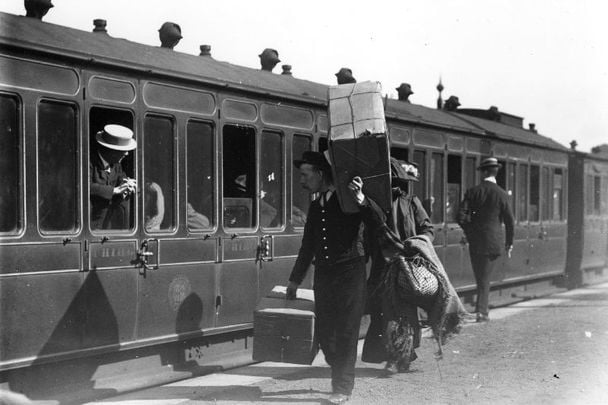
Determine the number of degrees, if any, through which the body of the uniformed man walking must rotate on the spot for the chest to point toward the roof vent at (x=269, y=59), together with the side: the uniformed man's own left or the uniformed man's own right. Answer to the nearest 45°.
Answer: approximately 135° to the uniformed man's own right

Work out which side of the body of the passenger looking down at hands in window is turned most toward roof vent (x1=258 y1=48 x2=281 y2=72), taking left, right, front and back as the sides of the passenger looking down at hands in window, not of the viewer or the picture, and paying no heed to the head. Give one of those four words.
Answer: left

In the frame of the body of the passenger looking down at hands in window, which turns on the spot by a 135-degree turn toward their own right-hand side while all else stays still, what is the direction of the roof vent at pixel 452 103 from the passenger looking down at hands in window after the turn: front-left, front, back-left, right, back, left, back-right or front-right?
back-right

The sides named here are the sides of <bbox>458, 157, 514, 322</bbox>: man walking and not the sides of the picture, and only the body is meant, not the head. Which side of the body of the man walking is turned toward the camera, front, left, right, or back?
back

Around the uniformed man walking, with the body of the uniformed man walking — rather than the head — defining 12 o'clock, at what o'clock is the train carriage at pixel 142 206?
The train carriage is roughly at 2 o'clock from the uniformed man walking.

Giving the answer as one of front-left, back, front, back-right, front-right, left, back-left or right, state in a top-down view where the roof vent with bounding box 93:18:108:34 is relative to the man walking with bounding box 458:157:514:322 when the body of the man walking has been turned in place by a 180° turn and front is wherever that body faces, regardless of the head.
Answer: front-right

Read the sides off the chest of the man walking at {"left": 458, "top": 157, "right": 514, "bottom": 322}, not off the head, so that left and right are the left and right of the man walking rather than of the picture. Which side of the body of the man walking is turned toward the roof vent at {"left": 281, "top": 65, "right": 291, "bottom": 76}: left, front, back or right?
left

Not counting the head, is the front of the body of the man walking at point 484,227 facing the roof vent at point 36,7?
no

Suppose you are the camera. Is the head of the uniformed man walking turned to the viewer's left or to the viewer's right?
to the viewer's left

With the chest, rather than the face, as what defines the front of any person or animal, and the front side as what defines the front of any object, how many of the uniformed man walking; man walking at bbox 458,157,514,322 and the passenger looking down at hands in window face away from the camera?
1

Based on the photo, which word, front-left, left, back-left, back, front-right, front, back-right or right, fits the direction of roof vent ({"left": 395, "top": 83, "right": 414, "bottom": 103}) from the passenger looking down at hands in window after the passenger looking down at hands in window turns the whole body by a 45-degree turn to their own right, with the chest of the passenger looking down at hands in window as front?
back-left

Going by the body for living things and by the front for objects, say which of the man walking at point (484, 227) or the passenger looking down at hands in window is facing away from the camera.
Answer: the man walking

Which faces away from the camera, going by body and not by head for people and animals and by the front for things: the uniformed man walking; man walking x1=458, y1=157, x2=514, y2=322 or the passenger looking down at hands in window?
the man walking

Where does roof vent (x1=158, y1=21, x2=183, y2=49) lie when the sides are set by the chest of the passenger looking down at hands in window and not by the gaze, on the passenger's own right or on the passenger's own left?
on the passenger's own left

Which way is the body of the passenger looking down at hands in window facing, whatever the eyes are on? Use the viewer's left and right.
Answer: facing the viewer and to the right of the viewer

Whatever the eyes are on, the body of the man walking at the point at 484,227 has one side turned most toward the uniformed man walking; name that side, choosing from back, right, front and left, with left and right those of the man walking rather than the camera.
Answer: back

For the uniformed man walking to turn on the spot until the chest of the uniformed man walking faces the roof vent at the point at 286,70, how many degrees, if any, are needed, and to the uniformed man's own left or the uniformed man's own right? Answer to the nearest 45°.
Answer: approximately 135° to the uniformed man's own right

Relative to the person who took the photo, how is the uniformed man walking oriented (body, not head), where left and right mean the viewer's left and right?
facing the viewer and to the left of the viewer

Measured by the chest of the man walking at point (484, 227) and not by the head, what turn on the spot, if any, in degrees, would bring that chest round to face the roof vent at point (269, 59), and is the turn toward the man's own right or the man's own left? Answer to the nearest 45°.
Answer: approximately 135° to the man's own left
